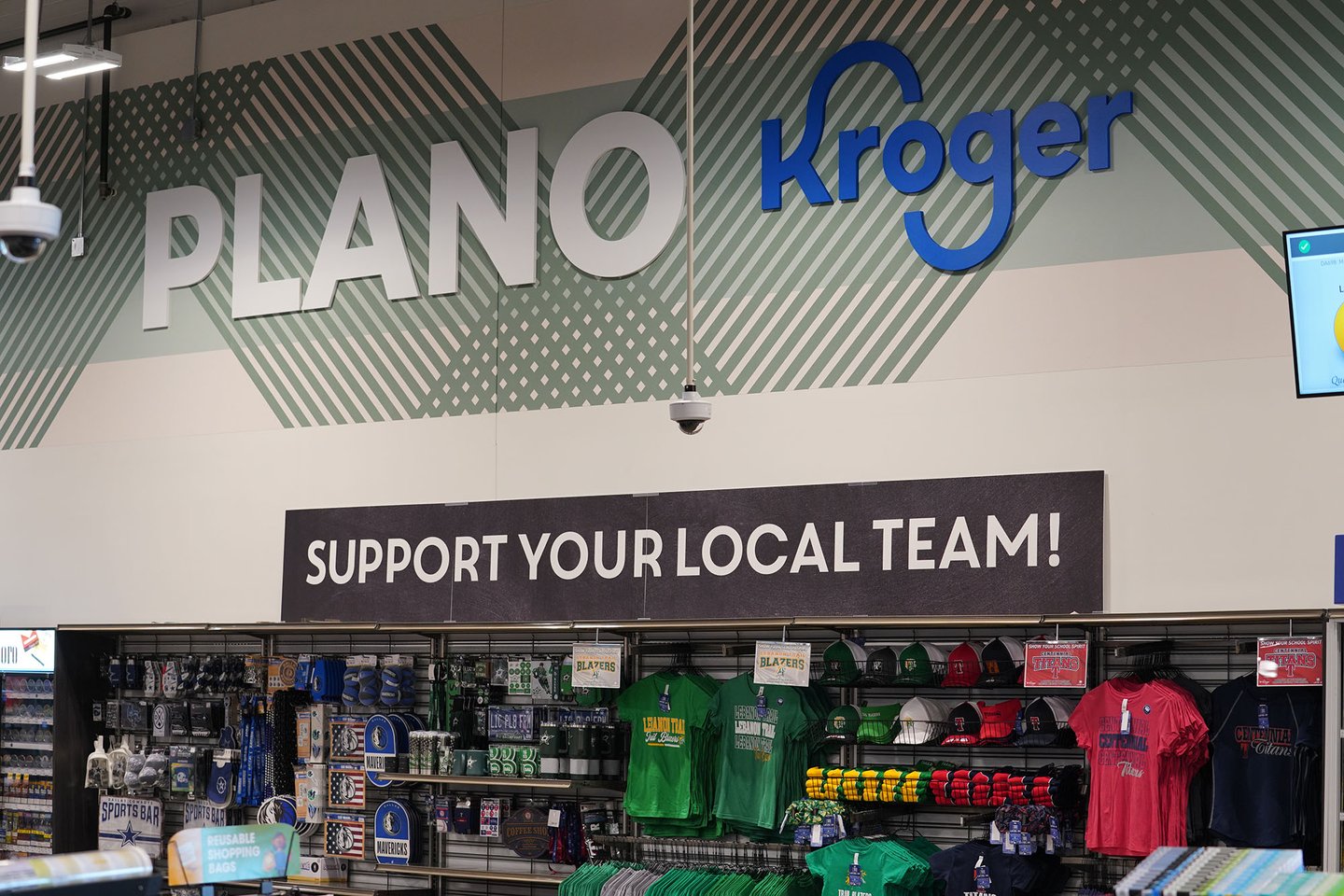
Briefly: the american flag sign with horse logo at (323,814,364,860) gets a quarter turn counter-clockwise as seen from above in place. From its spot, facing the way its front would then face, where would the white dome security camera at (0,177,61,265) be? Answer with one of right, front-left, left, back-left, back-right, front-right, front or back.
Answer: right

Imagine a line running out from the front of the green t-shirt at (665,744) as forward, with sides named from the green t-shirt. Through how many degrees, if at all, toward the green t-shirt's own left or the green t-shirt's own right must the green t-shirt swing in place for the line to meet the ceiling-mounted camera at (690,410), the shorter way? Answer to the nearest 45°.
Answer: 0° — it already faces it

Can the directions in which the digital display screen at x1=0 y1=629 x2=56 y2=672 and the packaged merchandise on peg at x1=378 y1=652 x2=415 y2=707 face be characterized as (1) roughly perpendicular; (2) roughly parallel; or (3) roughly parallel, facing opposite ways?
roughly parallel

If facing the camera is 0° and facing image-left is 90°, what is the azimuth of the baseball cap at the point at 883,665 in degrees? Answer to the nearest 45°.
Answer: approximately 45°

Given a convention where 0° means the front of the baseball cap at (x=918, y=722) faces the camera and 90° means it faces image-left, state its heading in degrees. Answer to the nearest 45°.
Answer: approximately 45°

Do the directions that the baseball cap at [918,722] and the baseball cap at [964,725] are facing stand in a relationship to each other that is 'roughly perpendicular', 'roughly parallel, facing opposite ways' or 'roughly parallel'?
roughly parallel

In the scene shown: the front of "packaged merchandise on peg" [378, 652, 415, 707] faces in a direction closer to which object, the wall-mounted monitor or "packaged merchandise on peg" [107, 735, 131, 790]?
the wall-mounted monitor

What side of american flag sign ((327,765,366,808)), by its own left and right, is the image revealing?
front

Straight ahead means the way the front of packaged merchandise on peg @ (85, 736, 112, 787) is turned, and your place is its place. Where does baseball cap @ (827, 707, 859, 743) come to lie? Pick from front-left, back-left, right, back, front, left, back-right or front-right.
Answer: front-left

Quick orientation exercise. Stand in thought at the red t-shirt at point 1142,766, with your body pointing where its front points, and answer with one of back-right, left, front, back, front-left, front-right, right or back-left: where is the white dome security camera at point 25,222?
front-right

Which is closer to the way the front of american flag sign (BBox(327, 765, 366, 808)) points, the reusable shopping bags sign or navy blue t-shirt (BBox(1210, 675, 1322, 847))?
the reusable shopping bags sign

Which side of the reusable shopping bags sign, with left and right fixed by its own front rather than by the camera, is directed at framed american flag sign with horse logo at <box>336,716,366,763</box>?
back

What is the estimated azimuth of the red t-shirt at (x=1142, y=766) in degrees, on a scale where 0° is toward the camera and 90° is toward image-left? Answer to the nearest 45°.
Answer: approximately 0°

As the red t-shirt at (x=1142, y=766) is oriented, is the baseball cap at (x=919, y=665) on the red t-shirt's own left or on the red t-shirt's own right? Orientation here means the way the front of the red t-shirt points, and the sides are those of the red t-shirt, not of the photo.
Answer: on the red t-shirt's own right

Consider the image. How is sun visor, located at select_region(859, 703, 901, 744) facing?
toward the camera
